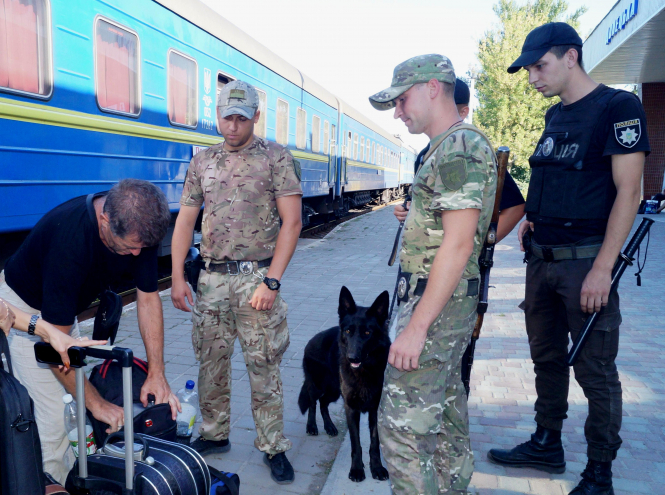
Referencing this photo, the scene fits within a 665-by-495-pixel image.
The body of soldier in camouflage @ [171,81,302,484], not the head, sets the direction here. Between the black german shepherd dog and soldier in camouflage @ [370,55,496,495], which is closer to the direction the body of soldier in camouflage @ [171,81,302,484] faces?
the soldier in camouflage

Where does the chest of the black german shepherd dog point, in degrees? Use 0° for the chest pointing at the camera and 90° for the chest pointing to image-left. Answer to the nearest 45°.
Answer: approximately 315°

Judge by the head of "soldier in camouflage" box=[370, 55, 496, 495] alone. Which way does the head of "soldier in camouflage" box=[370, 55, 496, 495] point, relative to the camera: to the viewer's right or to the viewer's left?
to the viewer's left

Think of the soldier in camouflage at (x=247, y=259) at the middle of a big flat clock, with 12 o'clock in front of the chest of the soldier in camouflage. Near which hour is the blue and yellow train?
The blue and yellow train is roughly at 5 o'clock from the soldier in camouflage.

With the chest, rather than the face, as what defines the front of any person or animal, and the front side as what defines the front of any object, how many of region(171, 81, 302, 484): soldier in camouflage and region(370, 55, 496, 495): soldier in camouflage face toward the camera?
1

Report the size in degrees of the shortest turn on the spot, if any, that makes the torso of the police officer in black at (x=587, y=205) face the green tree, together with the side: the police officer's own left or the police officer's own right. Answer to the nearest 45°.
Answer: approximately 135° to the police officer's own right

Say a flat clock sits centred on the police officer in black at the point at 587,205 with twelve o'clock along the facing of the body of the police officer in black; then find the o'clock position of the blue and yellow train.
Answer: The blue and yellow train is roughly at 2 o'clock from the police officer in black.

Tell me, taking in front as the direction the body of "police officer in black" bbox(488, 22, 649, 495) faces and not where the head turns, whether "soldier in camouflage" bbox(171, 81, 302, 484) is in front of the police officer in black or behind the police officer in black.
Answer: in front

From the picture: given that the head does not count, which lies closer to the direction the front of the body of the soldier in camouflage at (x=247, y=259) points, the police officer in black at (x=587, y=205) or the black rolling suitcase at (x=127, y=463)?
the black rolling suitcase

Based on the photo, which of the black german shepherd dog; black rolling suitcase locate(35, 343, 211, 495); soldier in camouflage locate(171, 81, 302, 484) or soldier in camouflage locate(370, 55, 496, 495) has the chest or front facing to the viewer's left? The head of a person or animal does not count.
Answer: soldier in camouflage locate(370, 55, 496, 495)
